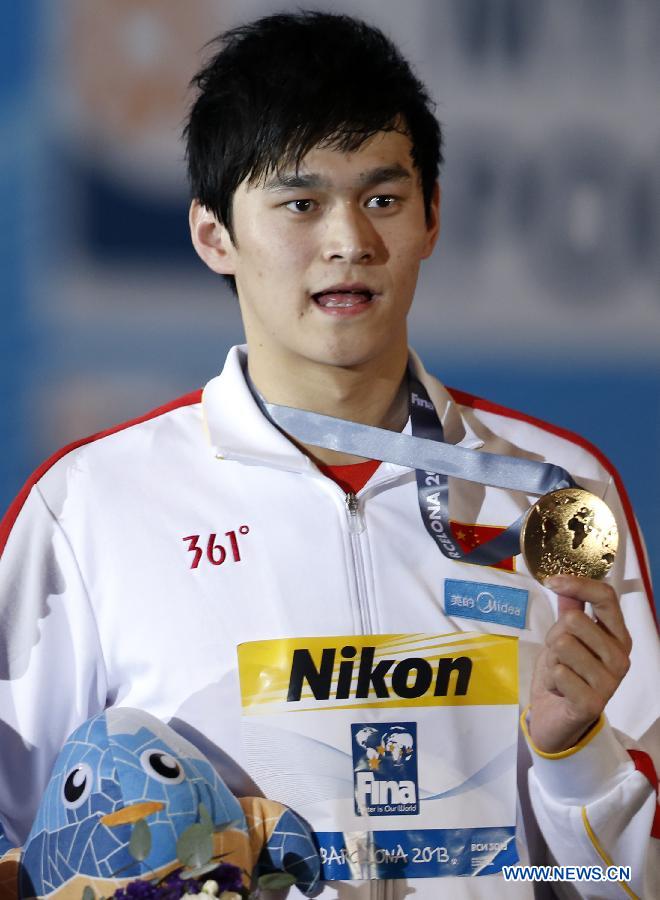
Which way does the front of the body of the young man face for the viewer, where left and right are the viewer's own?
facing the viewer
